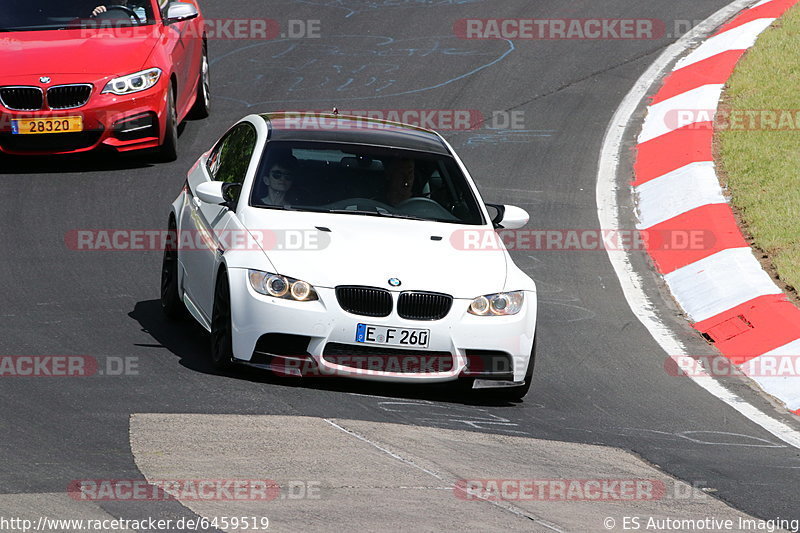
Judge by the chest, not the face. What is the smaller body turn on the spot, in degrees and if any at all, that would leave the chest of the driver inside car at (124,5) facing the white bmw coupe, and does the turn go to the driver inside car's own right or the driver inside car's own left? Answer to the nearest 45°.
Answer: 0° — they already face it

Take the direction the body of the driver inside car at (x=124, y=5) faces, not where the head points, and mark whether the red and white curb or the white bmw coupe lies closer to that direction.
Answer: the white bmw coupe

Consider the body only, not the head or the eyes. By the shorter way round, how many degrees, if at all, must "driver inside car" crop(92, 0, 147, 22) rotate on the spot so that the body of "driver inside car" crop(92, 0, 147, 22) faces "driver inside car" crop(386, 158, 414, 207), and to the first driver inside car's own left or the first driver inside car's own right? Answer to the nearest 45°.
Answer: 0° — they already face them

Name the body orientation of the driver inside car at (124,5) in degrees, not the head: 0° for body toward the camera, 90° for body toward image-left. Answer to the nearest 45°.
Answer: approximately 0°

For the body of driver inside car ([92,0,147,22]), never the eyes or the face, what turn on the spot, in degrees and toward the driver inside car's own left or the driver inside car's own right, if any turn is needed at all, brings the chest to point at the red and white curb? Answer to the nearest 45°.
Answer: approximately 45° to the driver inside car's own left
